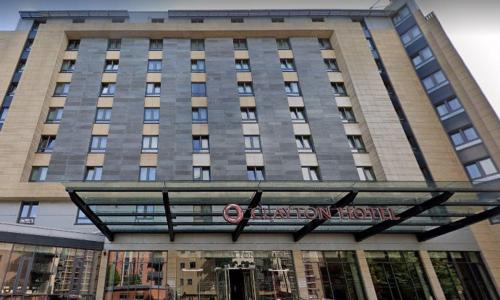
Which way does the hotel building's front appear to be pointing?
toward the camera
